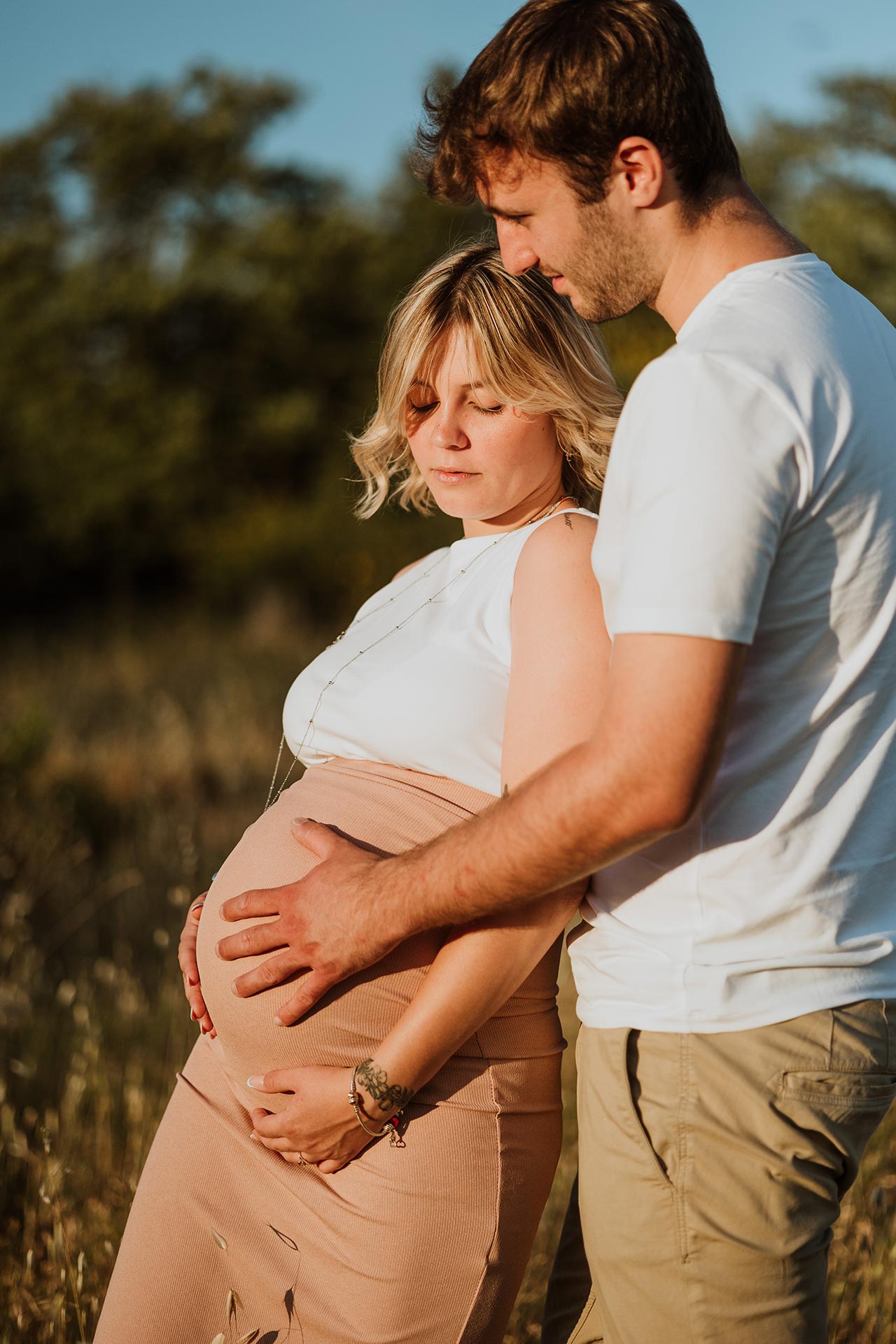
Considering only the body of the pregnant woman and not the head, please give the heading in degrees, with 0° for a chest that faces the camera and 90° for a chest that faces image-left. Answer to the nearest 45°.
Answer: approximately 45°

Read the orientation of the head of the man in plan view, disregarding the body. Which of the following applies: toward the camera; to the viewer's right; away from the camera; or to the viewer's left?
to the viewer's left

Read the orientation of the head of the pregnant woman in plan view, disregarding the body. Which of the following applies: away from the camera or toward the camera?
toward the camera
